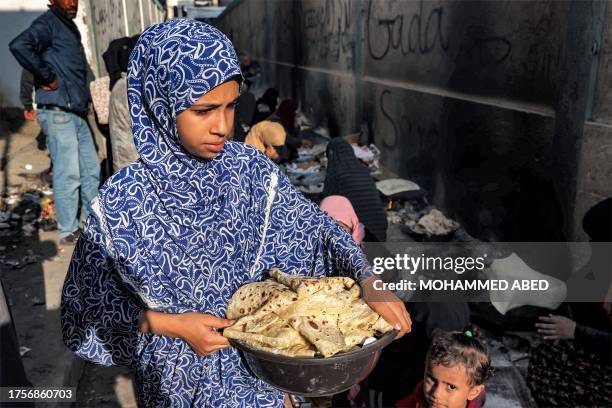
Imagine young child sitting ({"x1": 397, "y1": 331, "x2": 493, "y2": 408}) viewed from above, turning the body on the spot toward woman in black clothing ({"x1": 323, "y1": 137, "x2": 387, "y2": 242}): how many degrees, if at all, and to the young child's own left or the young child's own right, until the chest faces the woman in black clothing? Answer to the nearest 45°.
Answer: approximately 135° to the young child's own right

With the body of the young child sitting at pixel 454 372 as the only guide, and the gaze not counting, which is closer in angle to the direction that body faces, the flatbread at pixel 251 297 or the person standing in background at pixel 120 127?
the flatbread

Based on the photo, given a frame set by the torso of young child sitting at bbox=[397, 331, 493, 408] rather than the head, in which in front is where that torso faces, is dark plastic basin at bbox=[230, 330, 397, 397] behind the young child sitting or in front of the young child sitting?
in front
